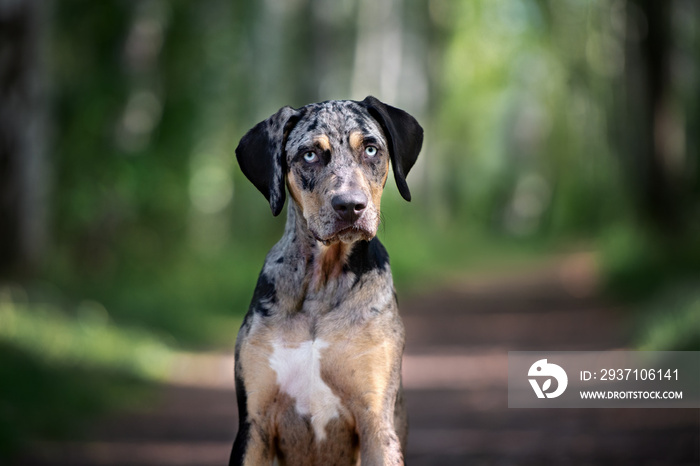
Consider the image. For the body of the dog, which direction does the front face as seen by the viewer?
toward the camera

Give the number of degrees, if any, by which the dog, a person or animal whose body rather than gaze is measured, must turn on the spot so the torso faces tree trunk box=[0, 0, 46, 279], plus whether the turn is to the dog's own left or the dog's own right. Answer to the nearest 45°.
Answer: approximately 135° to the dog's own right
